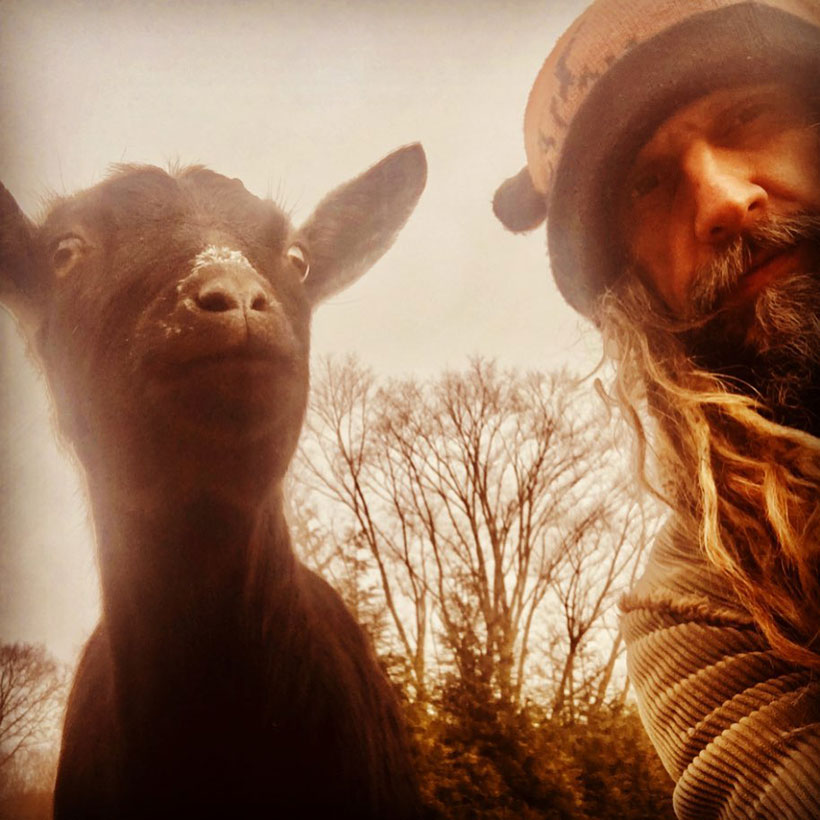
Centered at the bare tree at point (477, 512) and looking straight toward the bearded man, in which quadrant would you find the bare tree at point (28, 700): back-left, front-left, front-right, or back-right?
back-right

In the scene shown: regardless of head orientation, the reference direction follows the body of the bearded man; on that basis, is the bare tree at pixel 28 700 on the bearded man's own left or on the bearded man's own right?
on the bearded man's own right

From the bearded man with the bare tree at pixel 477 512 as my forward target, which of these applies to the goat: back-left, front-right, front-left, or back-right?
front-left

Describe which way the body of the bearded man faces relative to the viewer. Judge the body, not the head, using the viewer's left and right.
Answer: facing the viewer

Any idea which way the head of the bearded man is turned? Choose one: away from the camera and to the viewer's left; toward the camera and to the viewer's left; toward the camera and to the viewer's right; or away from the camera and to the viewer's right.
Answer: toward the camera and to the viewer's left

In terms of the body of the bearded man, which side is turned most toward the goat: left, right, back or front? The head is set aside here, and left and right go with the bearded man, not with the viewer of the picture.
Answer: right

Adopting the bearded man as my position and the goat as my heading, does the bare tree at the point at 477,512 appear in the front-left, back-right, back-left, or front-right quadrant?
front-right

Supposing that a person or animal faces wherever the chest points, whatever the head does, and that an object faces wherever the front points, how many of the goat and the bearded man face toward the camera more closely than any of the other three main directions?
2

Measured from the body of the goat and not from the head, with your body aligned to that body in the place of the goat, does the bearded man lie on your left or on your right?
on your left
